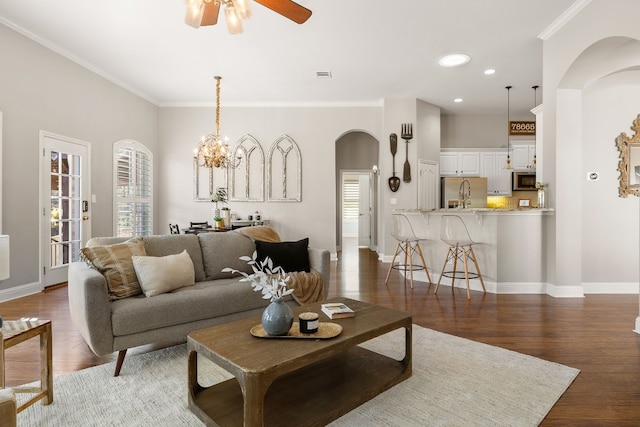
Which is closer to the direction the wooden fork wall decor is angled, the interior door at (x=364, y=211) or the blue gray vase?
the blue gray vase

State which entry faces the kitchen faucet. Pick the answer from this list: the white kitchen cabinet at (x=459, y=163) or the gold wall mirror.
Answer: the white kitchen cabinet

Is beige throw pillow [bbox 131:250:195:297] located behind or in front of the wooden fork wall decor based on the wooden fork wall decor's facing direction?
in front

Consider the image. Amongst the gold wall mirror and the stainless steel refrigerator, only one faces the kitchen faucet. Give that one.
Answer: the stainless steel refrigerator

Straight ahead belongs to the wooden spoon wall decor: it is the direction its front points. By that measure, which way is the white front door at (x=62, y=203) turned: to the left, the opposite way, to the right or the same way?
to the left

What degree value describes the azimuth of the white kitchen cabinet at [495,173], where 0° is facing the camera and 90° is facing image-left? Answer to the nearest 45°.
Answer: approximately 0°

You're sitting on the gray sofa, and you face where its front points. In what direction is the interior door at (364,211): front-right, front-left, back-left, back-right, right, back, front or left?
left

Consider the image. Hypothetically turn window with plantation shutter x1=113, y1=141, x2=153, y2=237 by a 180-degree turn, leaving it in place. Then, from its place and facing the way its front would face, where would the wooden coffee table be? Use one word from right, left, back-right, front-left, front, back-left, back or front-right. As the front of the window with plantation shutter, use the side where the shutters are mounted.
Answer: back-left

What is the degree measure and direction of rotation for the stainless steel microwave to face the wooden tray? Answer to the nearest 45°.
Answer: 0° — it already faces it

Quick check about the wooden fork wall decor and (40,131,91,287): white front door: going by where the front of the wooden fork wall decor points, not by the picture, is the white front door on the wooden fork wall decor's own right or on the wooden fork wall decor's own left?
on the wooden fork wall decor's own right

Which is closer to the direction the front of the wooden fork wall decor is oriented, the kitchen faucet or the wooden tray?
the wooden tray

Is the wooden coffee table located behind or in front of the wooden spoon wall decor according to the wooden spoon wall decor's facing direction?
in front

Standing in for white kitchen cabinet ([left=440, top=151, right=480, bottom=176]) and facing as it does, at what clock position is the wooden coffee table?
The wooden coffee table is roughly at 12 o'clock from the white kitchen cabinet.

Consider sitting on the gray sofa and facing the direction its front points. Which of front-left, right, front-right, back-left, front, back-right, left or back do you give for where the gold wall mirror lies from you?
front-left

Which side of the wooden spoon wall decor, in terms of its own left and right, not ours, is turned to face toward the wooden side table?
front

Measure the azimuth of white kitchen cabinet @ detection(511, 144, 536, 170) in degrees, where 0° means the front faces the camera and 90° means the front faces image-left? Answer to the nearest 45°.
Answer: approximately 0°

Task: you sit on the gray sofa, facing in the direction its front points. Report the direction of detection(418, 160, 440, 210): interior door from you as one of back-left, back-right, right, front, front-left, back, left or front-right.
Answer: left
